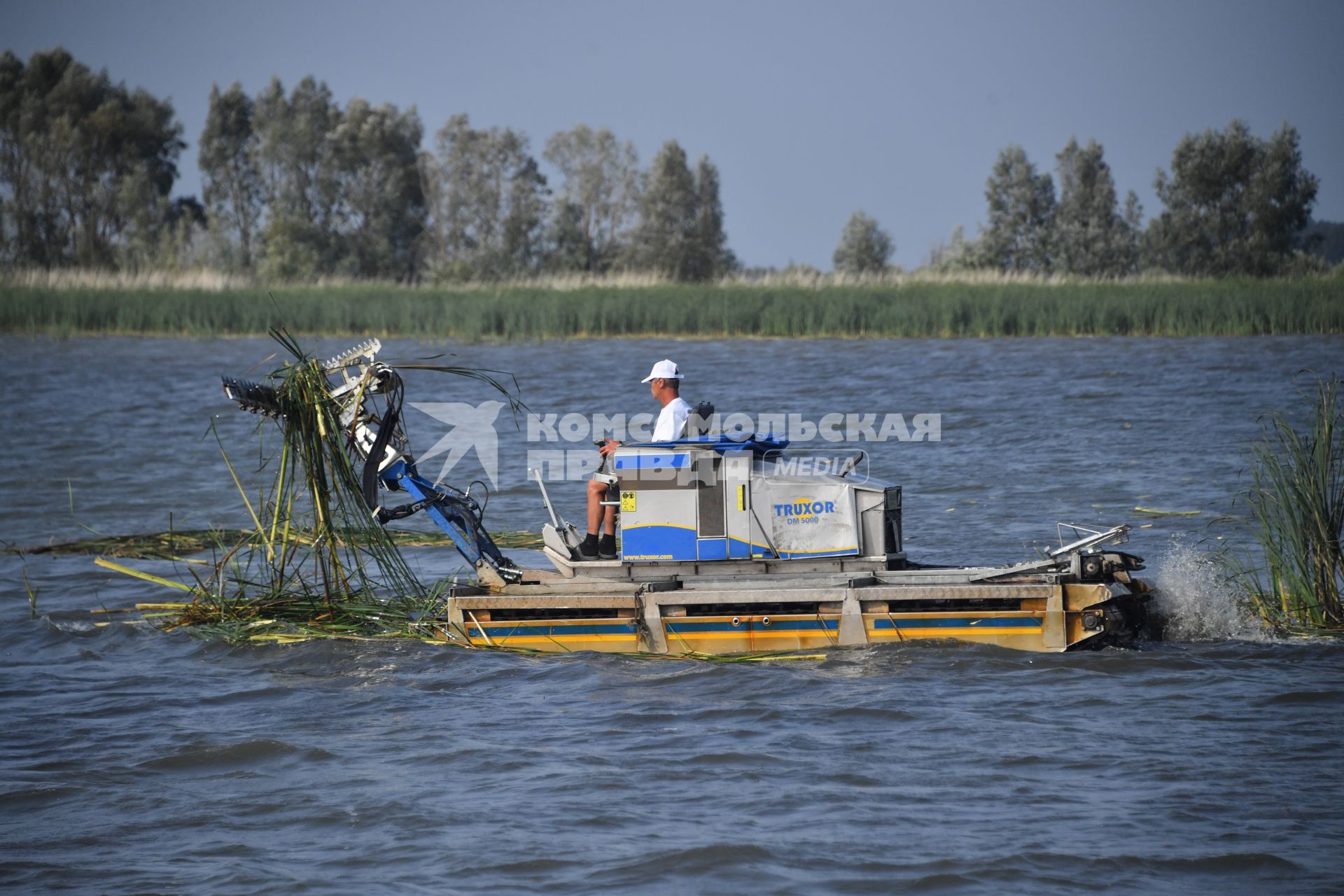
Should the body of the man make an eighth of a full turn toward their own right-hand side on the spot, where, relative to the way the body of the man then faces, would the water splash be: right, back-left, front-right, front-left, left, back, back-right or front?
back-right

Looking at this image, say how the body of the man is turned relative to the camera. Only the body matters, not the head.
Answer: to the viewer's left

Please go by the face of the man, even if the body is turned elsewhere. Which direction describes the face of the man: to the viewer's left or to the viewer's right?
to the viewer's left

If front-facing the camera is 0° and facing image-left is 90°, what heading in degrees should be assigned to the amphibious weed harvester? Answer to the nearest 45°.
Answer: approximately 90°

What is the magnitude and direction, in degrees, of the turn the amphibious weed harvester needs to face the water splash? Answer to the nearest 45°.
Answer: approximately 180°
